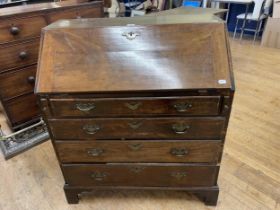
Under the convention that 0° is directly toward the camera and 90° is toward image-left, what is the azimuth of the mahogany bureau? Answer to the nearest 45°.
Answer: approximately 0°
